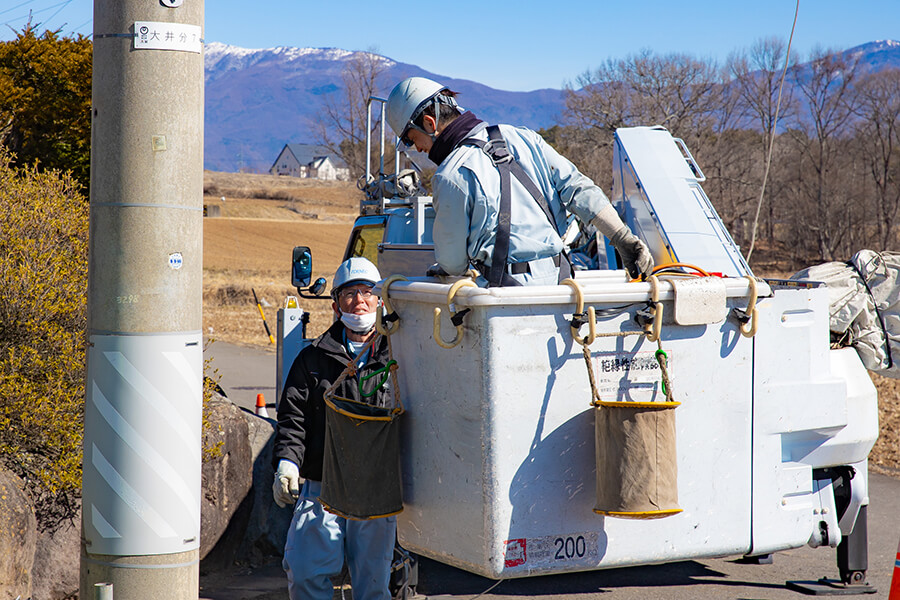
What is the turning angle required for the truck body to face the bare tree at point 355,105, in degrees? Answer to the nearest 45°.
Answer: approximately 45° to its right

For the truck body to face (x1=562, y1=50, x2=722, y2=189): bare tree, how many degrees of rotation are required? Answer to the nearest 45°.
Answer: approximately 45° to its right

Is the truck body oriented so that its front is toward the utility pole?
no

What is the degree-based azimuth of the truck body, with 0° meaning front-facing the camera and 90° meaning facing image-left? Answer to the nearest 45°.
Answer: approximately 135°
